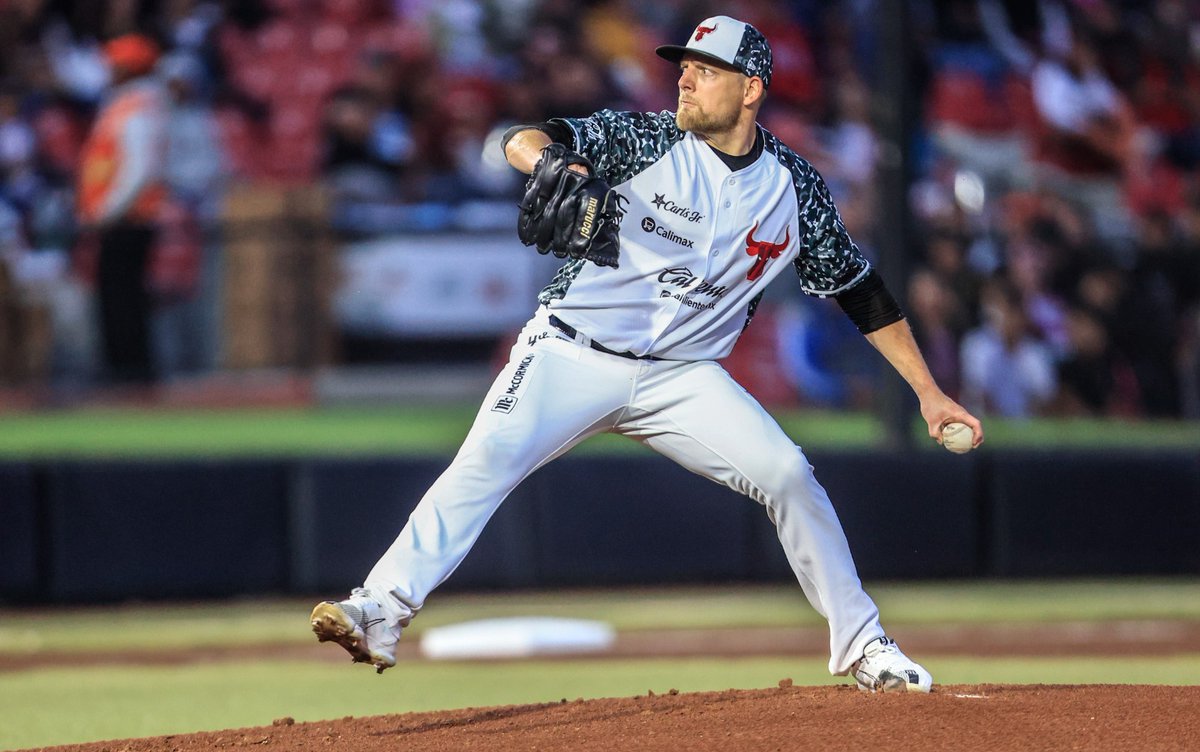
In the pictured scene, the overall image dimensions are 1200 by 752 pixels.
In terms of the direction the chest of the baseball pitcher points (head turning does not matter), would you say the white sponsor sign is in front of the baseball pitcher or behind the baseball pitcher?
behind

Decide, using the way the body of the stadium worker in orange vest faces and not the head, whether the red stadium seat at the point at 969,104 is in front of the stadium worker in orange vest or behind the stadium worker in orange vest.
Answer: behind

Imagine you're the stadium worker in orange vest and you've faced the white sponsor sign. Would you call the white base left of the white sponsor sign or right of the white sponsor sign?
right

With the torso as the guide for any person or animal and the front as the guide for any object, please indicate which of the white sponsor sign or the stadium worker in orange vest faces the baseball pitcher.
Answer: the white sponsor sign

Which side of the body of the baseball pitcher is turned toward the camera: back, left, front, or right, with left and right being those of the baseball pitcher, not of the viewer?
front

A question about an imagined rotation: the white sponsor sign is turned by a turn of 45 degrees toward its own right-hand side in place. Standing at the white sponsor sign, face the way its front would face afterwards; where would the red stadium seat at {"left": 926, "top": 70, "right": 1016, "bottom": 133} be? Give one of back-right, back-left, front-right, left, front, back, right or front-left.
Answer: back

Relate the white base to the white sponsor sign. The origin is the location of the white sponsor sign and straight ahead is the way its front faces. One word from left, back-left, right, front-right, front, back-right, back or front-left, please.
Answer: front

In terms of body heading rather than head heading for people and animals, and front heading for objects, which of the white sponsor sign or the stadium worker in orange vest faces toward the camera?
the white sponsor sign
